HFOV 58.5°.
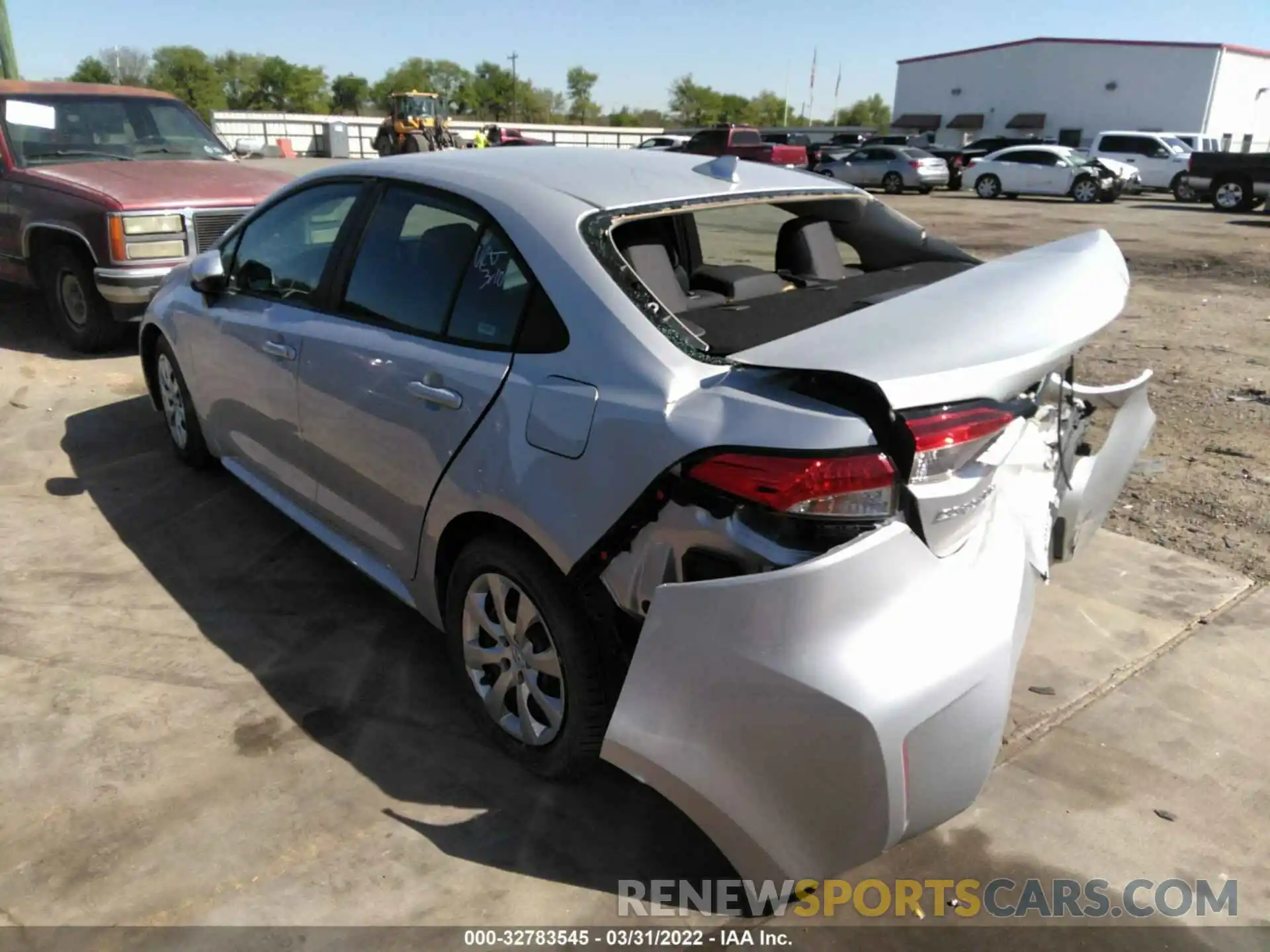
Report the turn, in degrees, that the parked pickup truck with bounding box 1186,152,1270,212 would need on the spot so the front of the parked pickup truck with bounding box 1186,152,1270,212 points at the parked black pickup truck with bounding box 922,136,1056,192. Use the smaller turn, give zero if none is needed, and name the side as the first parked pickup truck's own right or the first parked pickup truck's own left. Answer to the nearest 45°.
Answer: approximately 135° to the first parked pickup truck's own left

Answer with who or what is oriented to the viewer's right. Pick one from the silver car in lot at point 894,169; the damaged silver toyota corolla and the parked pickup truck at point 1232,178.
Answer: the parked pickup truck

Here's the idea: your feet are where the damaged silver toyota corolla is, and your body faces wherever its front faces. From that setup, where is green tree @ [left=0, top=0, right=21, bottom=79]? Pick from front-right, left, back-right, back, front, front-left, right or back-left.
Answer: front

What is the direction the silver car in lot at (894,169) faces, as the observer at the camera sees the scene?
facing away from the viewer and to the left of the viewer

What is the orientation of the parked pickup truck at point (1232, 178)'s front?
to the viewer's right

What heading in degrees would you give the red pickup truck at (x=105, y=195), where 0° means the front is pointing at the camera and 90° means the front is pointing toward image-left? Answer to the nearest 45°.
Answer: approximately 315°

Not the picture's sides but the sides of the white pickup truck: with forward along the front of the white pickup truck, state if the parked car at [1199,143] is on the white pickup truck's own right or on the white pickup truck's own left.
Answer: on the white pickup truck's own left

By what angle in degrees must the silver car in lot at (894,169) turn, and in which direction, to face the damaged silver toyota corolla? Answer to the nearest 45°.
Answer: approximately 135° to its left

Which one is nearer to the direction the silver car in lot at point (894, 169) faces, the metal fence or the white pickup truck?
the metal fence

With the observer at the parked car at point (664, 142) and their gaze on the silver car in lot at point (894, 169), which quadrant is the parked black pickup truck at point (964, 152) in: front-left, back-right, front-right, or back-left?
front-left

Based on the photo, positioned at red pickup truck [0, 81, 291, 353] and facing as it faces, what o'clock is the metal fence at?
The metal fence is roughly at 8 o'clock from the red pickup truck.

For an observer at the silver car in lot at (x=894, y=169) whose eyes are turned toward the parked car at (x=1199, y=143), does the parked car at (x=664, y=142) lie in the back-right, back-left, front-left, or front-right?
back-left

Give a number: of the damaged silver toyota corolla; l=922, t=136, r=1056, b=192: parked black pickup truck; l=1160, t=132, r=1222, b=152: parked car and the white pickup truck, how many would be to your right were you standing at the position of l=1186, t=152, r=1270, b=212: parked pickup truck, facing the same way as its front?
1

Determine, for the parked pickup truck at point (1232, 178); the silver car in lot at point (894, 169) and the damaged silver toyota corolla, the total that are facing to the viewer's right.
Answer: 1
